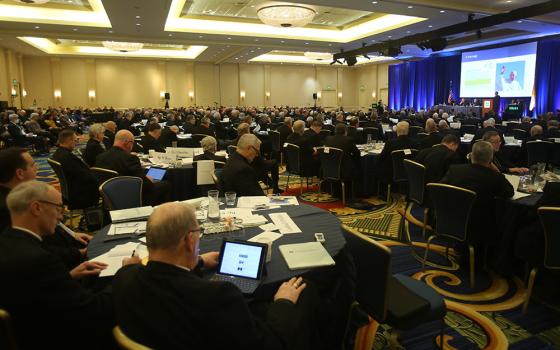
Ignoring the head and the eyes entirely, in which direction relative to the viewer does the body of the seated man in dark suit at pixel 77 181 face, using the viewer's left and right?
facing to the right of the viewer

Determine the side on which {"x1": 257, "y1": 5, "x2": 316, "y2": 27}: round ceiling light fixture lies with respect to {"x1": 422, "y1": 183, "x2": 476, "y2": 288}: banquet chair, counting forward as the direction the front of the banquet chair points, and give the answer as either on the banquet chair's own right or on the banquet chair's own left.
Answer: on the banquet chair's own left

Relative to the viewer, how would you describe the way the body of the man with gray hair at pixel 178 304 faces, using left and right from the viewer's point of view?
facing away from the viewer and to the right of the viewer

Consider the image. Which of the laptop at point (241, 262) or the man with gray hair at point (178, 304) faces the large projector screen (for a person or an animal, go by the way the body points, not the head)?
the man with gray hair

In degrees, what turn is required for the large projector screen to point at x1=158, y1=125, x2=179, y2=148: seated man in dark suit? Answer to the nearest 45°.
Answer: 0° — it already faces them

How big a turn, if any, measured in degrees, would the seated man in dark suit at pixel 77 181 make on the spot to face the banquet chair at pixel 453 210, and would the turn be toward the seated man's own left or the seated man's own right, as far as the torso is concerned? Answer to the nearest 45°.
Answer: approximately 45° to the seated man's own right

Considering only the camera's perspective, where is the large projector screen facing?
facing the viewer and to the left of the viewer

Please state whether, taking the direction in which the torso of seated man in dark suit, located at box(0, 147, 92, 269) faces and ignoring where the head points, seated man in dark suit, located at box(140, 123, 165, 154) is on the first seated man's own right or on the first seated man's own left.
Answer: on the first seated man's own left

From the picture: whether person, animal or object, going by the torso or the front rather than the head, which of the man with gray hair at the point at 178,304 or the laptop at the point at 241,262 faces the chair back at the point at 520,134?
the man with gray hair

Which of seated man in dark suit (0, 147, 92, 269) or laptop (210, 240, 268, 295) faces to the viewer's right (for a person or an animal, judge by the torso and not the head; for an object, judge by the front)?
the seated man in dark suit

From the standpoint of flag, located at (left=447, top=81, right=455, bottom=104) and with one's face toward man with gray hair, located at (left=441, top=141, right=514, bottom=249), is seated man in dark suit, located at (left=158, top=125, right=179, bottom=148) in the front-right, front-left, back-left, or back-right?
front-right

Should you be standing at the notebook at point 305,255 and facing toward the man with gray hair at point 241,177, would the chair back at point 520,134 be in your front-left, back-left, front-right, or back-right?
front-right

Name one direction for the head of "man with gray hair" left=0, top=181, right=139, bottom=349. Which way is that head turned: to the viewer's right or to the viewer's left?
to the viewer's right

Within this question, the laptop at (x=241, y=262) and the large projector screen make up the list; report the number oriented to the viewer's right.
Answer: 0

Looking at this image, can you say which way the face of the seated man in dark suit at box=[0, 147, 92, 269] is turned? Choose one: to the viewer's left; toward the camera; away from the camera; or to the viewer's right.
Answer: to the viewer's right

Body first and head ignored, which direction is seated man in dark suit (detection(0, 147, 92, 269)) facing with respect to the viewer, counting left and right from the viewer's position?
facing to the right of the viewer

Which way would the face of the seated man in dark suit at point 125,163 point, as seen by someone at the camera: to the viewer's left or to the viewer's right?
to the viewer's right

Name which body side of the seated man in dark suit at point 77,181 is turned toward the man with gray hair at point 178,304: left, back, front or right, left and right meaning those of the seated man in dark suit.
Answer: right

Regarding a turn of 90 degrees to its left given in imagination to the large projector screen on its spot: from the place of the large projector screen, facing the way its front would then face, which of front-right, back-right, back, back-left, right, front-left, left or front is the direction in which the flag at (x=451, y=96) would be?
back

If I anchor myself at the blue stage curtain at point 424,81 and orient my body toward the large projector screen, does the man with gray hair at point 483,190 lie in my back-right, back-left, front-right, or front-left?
front-right
